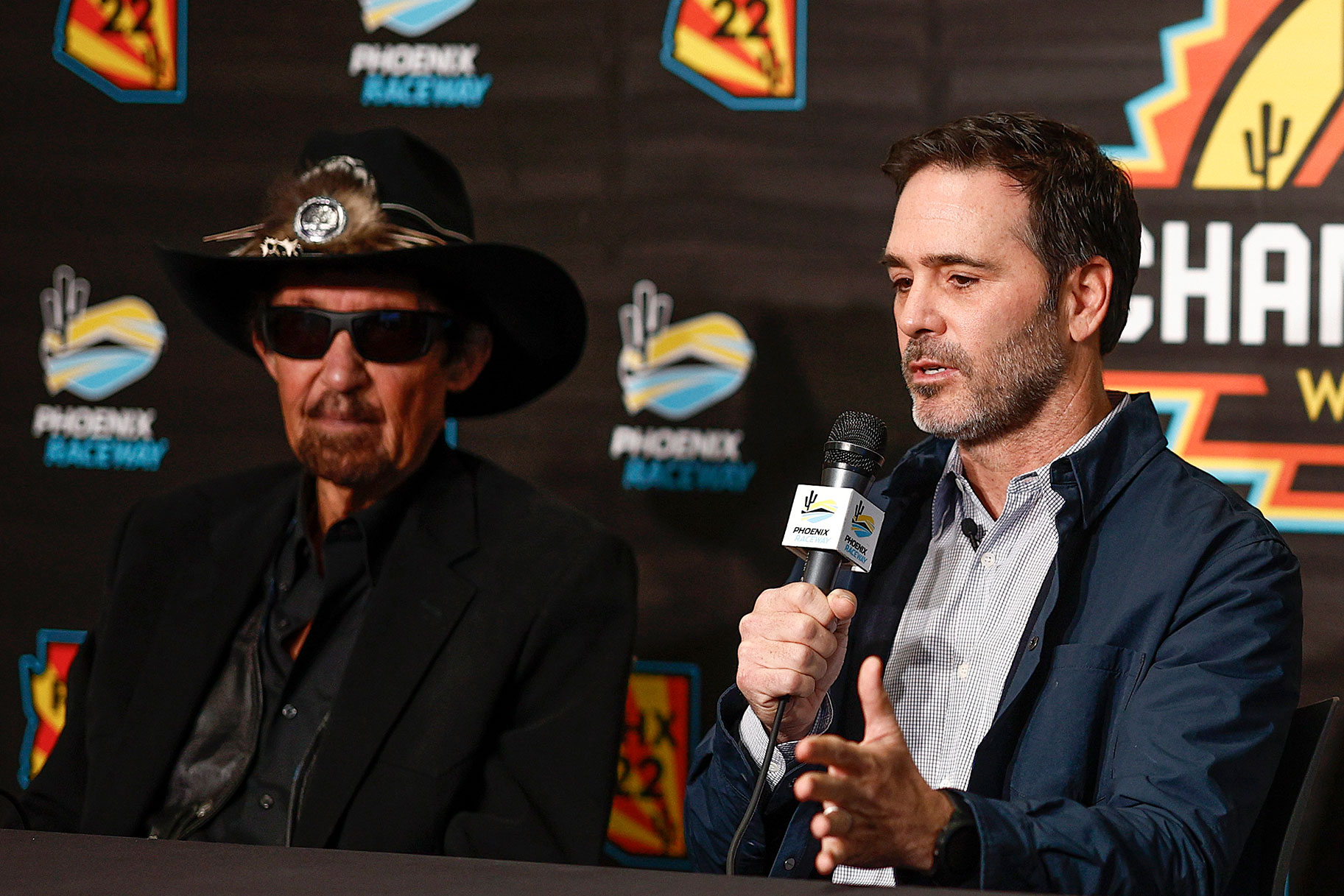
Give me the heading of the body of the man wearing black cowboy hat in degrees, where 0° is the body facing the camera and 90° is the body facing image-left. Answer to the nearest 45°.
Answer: approximately 45°

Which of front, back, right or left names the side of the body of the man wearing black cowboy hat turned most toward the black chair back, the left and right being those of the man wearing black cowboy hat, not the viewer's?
left

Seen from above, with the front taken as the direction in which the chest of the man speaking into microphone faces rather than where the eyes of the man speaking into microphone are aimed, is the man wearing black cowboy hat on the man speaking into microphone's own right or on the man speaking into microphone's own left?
on the man speaking into microphone's own right

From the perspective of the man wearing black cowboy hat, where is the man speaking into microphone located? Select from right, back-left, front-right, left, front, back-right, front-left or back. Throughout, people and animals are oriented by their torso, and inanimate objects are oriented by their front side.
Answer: left
